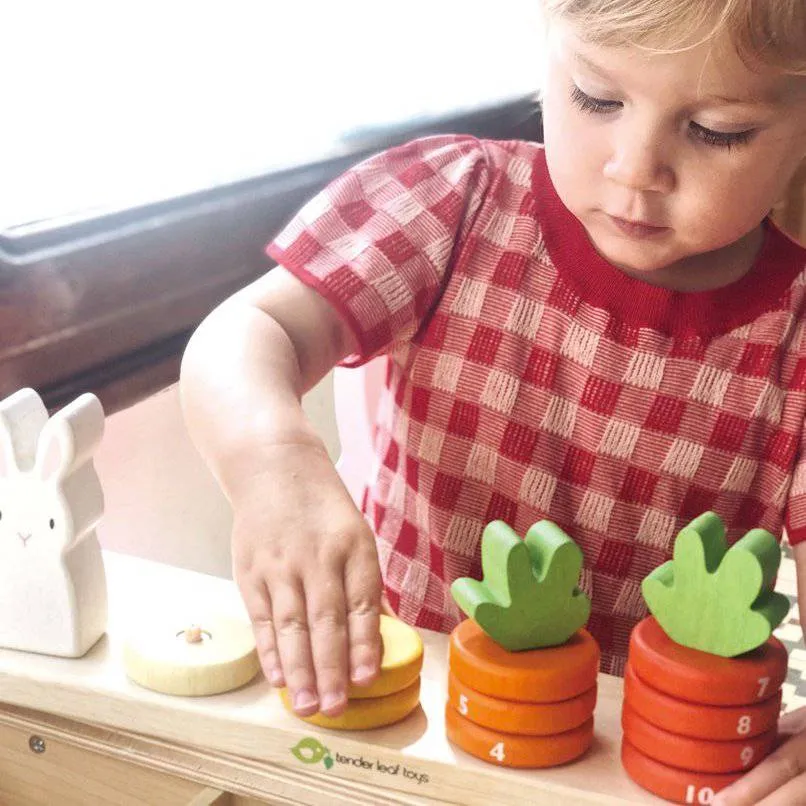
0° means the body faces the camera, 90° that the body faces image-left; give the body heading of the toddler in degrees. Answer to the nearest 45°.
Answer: approximately 0°

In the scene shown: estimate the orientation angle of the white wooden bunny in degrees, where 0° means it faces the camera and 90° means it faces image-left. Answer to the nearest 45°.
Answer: approximately 45°
